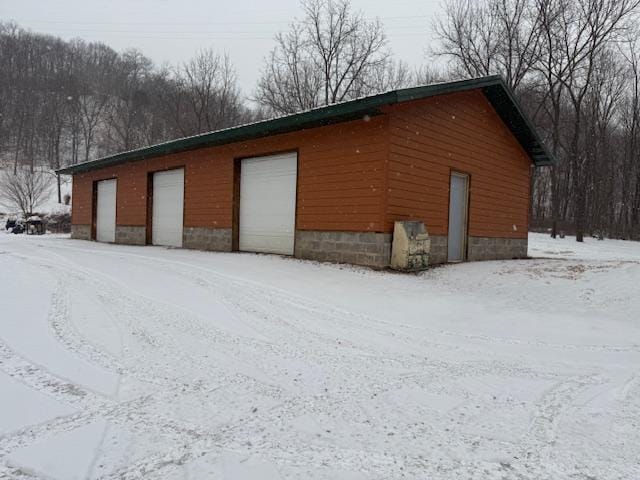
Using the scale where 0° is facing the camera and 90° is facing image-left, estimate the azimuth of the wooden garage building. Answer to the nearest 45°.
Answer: approximately 45°

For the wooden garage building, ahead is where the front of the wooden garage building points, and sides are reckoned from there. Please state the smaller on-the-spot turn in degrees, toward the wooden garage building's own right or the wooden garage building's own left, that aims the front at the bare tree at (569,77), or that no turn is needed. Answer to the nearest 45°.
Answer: approximately 180°

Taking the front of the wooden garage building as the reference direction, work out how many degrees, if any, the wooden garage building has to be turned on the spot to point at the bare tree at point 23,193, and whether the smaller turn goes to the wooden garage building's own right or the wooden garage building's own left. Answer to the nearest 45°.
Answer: approximately 90° to the wooden garage building's own right
